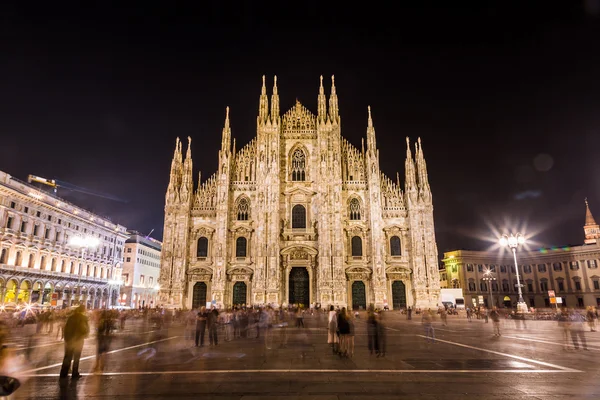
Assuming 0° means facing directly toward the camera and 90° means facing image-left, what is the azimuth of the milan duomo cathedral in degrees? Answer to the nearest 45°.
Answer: approximately 0°

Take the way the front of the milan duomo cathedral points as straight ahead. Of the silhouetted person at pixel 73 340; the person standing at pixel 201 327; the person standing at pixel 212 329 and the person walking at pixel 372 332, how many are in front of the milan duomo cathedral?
4

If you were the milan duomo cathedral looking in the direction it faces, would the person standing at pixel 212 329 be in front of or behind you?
in front

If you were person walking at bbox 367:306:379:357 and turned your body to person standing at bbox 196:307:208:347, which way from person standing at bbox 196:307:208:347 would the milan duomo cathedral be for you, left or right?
right

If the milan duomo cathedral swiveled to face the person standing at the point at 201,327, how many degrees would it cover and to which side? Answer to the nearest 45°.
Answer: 0° — it already faces them

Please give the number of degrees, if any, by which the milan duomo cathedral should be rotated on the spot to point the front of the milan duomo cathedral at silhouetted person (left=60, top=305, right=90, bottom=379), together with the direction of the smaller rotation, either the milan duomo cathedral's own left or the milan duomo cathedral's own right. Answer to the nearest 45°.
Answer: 0° — it already faces them

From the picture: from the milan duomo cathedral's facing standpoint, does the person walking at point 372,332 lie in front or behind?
in front
